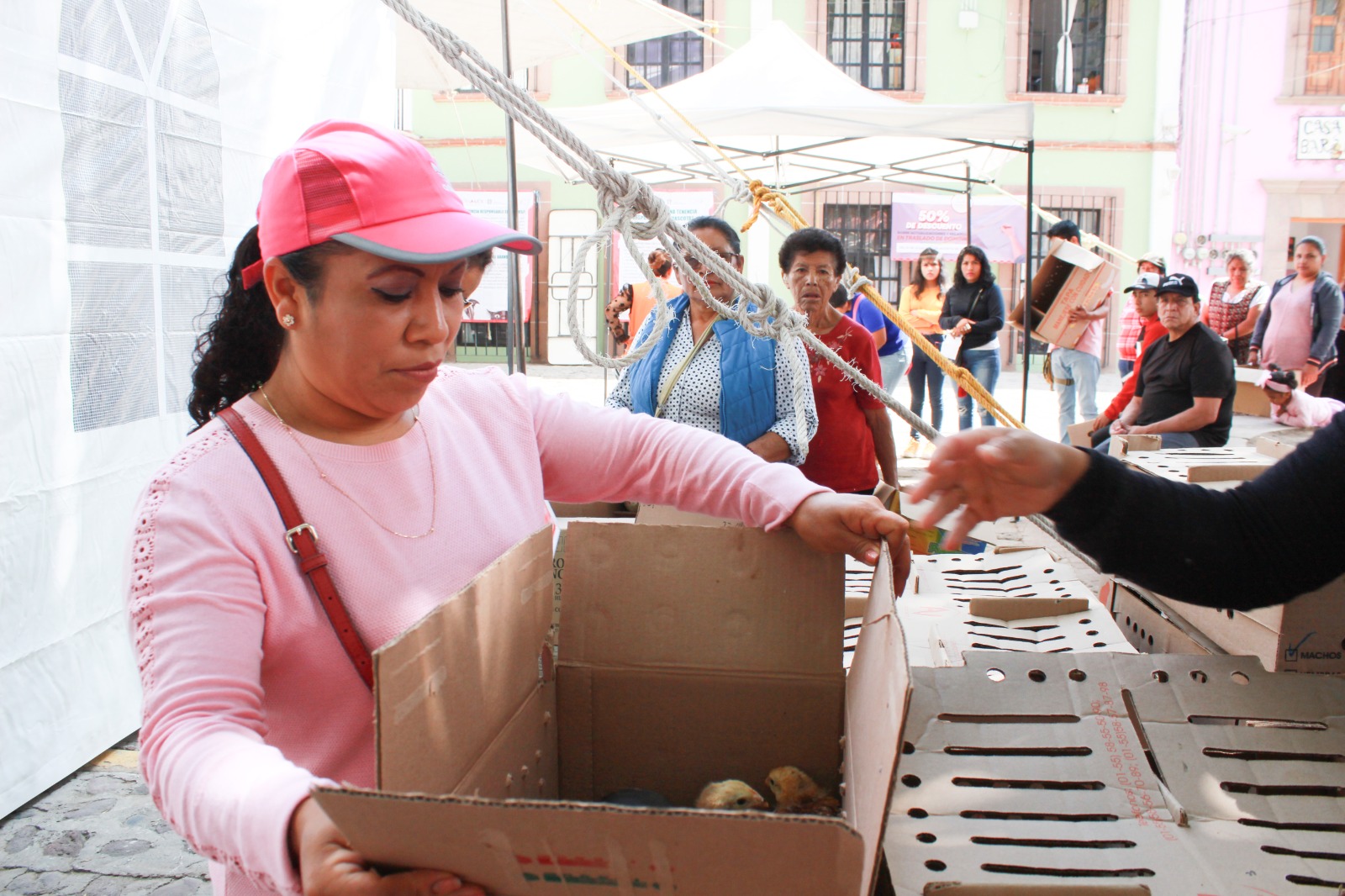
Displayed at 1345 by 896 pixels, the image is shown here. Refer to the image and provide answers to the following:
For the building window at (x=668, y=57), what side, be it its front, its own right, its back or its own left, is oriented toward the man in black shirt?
front

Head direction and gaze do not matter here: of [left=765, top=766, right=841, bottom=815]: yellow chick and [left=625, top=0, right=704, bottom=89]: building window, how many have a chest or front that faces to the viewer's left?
1

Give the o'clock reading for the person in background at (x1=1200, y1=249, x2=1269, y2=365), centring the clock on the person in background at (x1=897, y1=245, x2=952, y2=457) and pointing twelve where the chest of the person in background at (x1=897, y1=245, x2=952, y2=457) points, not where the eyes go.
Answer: the person in background at (x1=1200, y1=249, x2=1269, y2=365) is roughly at 8 o'clock from the person in background at (x1=897, y1=245, x2=952, y2=457).

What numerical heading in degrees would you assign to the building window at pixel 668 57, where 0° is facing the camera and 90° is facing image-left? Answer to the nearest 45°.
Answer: approximately 0°

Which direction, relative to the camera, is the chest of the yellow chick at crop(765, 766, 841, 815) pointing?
to the viewer's left
